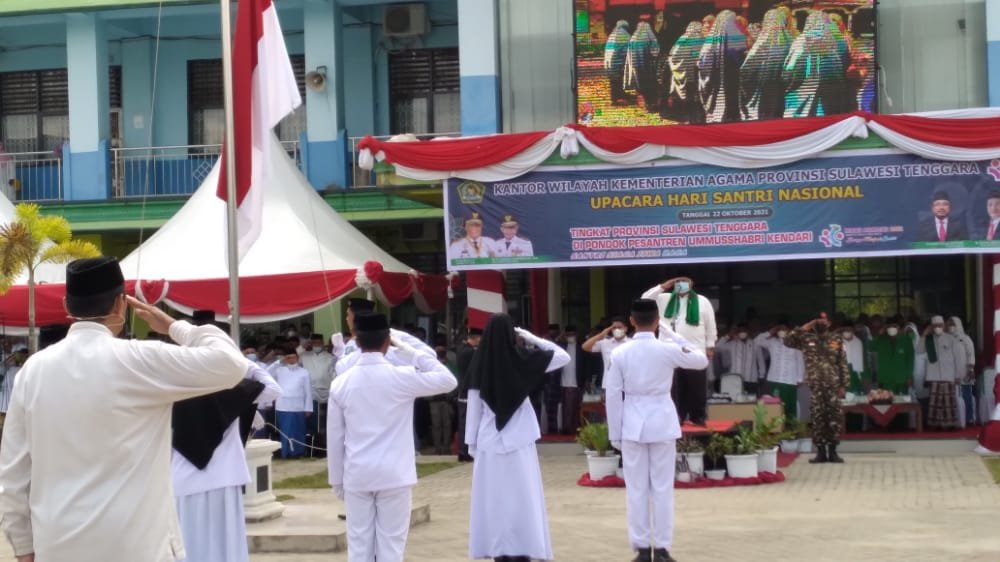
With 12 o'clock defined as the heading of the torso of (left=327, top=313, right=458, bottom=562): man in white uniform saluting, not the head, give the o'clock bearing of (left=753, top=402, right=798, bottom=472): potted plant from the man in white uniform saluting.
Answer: The potted plant is roughly at 1 o'clock from the man in white uniform saluting.

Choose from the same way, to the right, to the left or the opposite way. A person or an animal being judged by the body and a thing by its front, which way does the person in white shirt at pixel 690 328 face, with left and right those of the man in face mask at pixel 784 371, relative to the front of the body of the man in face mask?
the same way

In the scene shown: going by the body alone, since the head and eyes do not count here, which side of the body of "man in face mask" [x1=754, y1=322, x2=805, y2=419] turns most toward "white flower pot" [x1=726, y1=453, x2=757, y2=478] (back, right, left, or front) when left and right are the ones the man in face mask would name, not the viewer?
front

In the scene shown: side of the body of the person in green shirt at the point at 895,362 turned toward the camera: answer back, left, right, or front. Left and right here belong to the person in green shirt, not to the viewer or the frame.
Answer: front

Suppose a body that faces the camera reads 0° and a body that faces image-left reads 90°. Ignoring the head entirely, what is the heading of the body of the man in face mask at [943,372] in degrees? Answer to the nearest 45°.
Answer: approximately 0°

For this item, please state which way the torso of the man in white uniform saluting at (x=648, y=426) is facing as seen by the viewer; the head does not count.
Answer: away from the camera

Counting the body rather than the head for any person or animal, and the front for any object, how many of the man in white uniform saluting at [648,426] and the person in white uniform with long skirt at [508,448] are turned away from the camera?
2

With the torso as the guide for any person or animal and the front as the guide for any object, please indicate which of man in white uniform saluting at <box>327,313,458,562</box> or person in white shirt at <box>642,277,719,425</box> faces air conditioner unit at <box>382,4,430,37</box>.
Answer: the man in white uniform saluting

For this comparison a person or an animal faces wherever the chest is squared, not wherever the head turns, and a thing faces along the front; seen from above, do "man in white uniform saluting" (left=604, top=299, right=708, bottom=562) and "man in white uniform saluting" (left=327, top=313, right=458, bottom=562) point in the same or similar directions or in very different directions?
same or similar directions

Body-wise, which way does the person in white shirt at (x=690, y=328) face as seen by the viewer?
toward the camera

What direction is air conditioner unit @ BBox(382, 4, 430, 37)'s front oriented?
toward the camera

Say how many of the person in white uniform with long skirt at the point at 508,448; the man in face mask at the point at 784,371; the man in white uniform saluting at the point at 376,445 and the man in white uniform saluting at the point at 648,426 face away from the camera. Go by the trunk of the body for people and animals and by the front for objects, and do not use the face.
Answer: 3

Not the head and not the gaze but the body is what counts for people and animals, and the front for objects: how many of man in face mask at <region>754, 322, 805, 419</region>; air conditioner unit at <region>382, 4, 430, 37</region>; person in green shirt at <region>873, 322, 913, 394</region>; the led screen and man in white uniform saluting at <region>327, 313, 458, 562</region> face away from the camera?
1

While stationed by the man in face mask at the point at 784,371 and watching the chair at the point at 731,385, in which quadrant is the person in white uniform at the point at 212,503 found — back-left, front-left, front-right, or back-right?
front-left

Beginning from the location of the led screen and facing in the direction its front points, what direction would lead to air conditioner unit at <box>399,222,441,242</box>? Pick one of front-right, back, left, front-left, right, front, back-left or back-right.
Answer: back-right

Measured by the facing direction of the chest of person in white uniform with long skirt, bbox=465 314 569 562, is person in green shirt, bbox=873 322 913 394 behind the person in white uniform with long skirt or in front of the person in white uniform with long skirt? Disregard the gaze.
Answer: in front

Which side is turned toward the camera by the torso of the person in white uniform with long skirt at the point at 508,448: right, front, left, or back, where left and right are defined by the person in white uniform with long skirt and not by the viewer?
back

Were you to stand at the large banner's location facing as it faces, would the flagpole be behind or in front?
in front

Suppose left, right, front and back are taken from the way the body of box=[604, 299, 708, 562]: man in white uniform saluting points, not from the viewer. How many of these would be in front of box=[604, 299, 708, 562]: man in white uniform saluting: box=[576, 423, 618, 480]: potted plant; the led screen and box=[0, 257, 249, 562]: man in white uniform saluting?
2

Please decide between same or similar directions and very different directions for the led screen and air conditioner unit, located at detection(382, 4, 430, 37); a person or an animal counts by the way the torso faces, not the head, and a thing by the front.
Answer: same or similar directions
